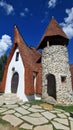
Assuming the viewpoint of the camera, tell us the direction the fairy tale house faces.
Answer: facing the viewer and to the left of the viewer
